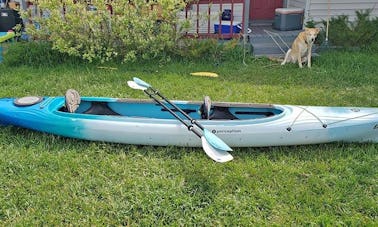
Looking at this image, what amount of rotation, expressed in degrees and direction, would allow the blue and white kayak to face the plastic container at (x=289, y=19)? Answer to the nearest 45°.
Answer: approximately 90° to its left

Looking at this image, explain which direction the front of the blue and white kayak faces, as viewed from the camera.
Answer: facing to the right of the viewer

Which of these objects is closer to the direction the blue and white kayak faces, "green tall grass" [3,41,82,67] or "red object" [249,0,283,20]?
the red object

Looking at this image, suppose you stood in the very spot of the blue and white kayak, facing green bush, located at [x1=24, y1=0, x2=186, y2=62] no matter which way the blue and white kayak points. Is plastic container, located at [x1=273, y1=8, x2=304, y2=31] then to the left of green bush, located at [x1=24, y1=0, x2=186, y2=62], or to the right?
right

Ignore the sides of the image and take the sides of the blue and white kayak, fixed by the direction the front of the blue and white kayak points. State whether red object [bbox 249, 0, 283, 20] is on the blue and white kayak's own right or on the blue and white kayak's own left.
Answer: on the blue and white kayak's own left

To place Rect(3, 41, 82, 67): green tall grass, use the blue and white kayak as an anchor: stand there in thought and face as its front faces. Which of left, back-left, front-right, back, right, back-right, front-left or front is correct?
back-left

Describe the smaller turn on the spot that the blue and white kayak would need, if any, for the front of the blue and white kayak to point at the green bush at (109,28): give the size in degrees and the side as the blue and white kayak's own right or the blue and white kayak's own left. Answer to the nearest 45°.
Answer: approximately 135° to the blue and white kayak's own left

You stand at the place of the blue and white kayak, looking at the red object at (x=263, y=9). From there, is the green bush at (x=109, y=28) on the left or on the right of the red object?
left

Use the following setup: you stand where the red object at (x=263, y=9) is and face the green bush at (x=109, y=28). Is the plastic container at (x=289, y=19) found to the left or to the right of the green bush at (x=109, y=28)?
left

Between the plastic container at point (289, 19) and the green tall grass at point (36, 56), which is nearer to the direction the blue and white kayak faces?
the plastic container
